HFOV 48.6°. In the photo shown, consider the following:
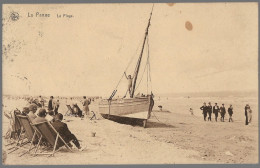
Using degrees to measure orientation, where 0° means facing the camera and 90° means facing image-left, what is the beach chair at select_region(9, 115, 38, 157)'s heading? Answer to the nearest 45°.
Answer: approximately 225°
